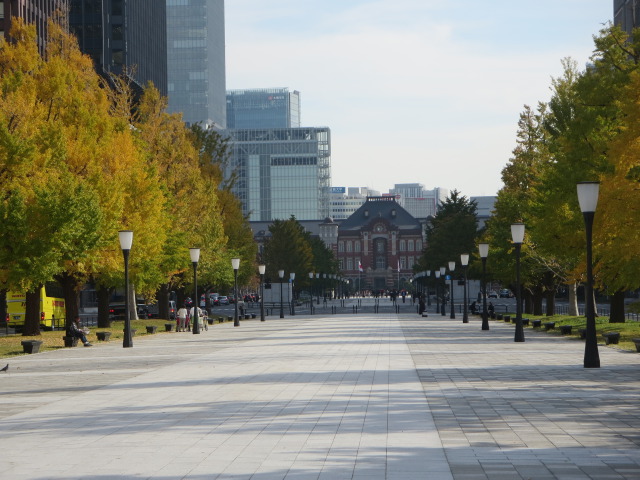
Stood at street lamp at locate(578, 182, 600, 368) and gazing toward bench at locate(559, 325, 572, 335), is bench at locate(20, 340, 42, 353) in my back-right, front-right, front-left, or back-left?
front-left

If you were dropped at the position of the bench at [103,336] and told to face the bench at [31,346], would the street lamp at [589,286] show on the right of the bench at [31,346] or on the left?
left

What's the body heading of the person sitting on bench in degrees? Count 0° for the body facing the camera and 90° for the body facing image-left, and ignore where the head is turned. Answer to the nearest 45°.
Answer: approximately 270°

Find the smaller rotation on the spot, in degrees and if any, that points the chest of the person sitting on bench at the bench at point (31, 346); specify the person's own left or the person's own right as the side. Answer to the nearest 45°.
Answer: approximately 90° to the person's own right

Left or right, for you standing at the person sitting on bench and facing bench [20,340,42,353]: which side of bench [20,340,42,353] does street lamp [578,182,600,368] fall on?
left

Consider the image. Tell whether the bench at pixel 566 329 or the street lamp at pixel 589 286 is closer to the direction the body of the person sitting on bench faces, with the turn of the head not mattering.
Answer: the bench

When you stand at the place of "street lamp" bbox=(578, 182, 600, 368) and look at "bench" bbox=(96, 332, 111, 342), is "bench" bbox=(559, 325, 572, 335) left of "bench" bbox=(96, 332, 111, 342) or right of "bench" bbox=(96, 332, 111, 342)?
right

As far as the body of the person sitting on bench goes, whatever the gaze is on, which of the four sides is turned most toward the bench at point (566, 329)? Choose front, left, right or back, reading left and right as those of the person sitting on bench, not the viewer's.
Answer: front

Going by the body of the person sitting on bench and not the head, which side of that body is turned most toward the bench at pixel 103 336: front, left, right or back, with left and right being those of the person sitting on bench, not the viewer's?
left

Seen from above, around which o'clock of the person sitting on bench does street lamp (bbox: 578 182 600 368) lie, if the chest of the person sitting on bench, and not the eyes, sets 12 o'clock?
The street lamp is roughly at 2 o'clock from the person sitting on bench.
